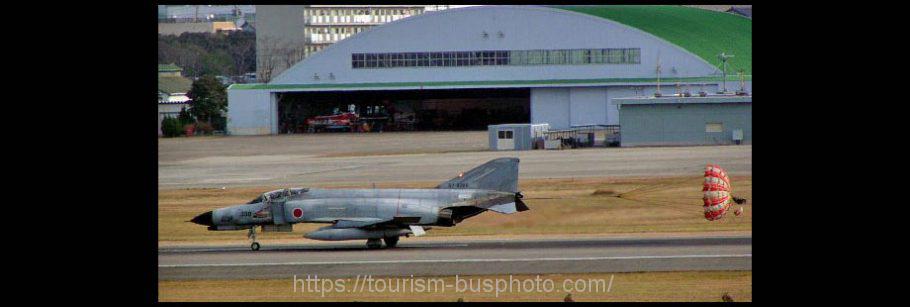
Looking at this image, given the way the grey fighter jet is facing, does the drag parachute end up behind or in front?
behind

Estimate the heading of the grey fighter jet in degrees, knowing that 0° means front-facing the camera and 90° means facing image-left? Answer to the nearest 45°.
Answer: approximately 90°
